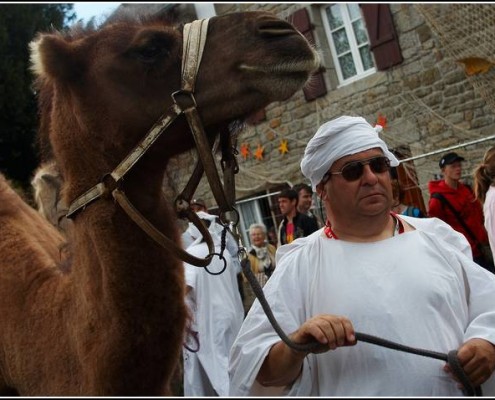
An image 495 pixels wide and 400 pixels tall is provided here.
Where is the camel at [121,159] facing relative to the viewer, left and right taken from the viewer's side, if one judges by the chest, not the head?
facing to the right of the viewer

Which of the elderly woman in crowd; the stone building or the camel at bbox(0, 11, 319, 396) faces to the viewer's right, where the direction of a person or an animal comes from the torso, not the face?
the camel

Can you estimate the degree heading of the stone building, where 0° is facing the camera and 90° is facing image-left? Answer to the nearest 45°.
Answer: approximately 0°

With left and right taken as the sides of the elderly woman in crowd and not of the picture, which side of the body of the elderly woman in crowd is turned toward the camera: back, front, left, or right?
front

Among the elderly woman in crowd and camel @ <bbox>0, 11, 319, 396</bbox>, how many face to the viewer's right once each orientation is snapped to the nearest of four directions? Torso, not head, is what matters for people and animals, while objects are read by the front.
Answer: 1

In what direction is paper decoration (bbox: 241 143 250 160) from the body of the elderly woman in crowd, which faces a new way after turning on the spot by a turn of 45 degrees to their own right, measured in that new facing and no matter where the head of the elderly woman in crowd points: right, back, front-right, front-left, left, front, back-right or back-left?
back-right

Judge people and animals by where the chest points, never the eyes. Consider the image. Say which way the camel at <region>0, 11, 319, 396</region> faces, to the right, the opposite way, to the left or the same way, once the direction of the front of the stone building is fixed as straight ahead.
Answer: to the left

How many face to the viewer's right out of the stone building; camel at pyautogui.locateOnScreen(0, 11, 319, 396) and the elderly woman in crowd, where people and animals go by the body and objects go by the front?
1

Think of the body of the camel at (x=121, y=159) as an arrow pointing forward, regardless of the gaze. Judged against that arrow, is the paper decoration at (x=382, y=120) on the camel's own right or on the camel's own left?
on the camel's own left

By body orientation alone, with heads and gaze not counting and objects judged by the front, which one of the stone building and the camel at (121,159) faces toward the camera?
the stone building

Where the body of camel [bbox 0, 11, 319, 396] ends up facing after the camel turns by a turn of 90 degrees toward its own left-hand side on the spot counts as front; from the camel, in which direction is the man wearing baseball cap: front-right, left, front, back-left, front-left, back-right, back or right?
front-right

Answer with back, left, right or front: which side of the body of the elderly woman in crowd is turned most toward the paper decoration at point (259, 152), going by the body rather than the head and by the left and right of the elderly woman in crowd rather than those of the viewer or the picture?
back

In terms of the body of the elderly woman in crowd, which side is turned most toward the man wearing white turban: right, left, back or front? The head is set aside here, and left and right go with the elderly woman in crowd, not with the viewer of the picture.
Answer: front

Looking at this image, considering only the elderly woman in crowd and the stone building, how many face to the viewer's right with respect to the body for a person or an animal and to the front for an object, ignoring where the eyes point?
0

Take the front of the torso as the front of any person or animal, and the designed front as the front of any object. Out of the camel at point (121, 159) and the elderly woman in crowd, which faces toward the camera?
the elderly woman in crowd
